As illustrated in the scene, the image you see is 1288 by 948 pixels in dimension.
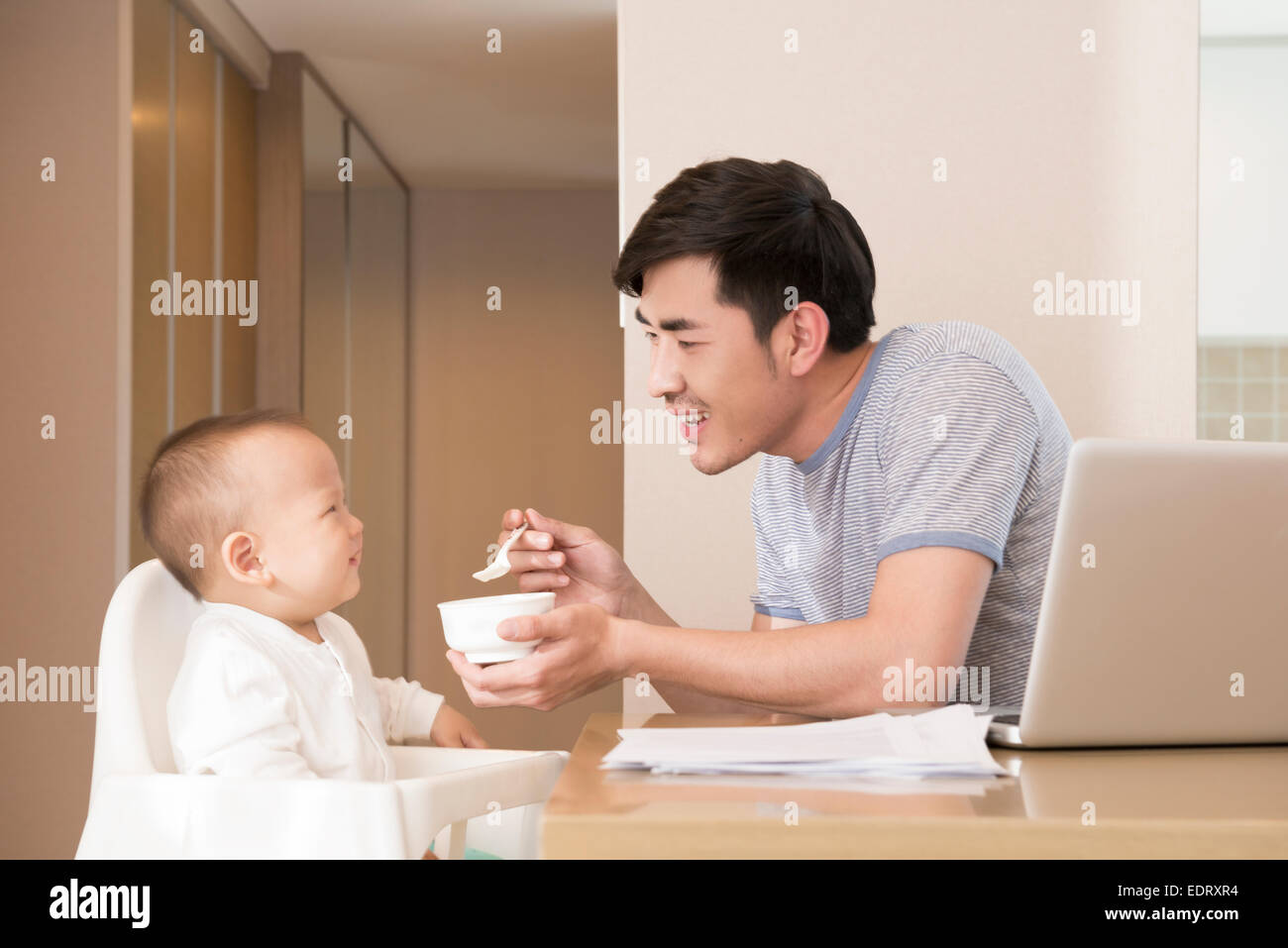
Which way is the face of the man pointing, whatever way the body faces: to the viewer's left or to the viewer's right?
to the viewer's left

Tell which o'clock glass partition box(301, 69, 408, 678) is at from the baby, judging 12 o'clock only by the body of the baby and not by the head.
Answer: The glass partition is roughly at 9 o'clock from the baby.

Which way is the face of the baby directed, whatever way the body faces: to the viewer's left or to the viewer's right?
to the viewer's right

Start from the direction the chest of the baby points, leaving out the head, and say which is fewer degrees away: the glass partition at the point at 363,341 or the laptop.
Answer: the laptop

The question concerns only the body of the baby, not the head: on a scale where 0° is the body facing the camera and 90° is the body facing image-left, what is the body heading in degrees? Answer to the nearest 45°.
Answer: approximately 270°
